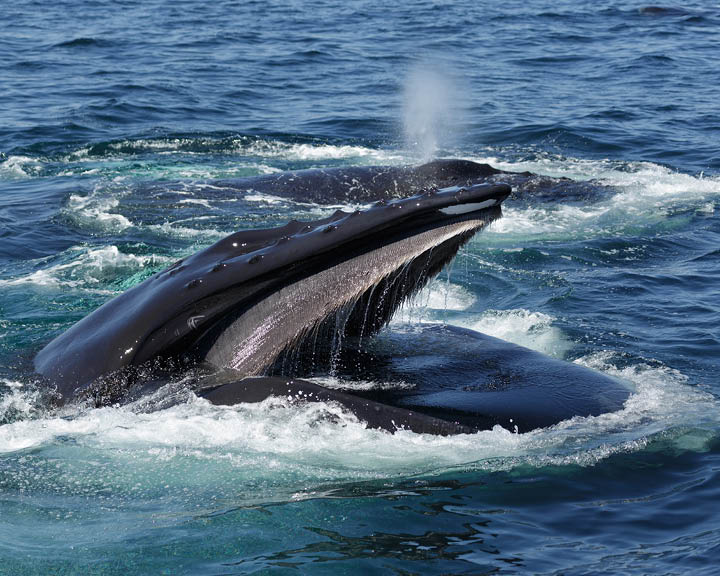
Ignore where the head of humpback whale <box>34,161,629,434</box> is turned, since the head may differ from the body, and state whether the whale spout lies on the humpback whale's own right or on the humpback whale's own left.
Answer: on the humpback whale's own left

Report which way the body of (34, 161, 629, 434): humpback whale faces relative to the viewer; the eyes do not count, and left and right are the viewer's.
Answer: facing to the right of the viewer
